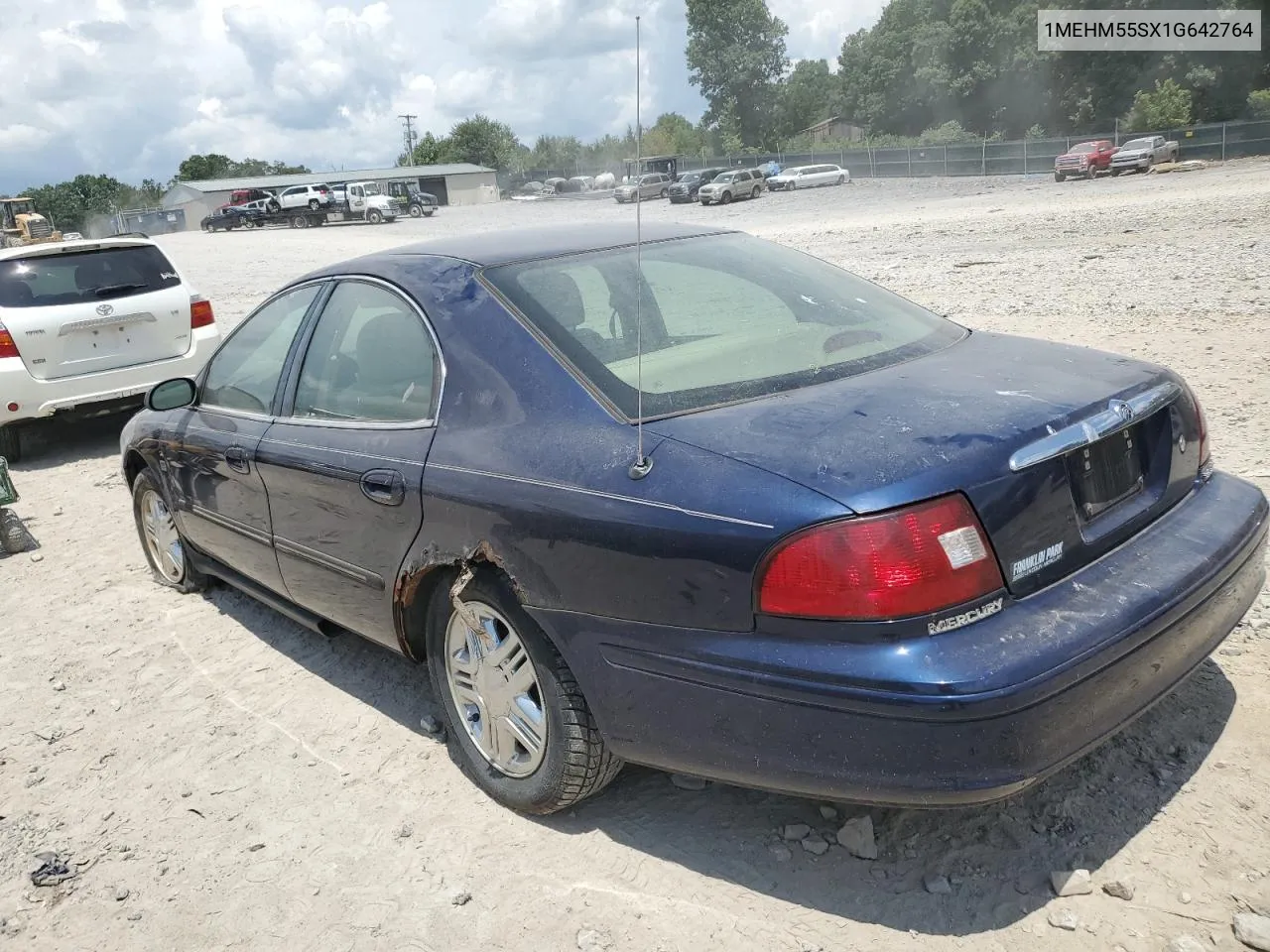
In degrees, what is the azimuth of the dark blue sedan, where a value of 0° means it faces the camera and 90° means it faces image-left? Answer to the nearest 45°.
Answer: approximately 135°

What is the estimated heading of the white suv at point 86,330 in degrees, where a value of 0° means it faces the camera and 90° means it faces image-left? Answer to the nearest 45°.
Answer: approximately 180°

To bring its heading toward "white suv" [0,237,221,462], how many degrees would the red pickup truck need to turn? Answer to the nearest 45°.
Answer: approximately 45° to its left

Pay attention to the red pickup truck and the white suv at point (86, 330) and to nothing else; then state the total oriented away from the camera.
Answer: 1

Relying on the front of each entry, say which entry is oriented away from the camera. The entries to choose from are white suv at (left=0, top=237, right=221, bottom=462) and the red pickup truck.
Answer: the white suv
